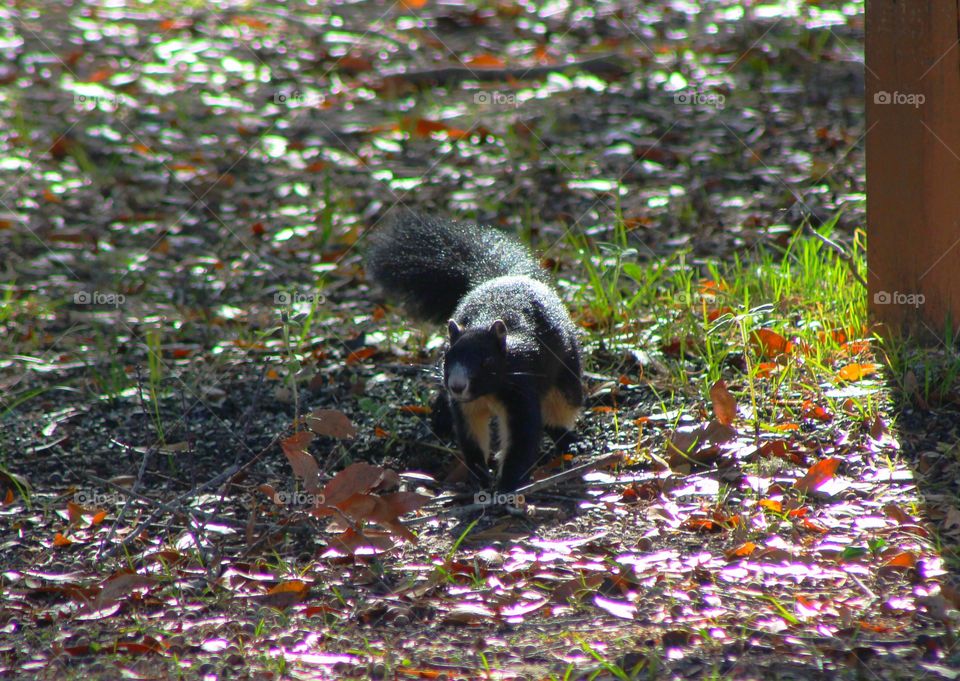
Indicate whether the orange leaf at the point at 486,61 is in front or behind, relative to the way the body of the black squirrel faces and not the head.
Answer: behind

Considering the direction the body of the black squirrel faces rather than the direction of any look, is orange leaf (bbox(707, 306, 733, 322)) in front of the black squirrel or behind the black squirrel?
behind

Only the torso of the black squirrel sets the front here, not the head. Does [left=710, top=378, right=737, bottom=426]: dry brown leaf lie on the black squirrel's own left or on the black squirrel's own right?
on the black squirrel's own left

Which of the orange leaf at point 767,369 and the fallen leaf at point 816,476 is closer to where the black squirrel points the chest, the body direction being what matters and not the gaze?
the fallen leaf

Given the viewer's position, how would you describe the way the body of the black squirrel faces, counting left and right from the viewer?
facing the viewer and to the left of the viewer

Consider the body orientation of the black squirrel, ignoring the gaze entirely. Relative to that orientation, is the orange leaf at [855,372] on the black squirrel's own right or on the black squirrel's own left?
on the black squirrel's own left

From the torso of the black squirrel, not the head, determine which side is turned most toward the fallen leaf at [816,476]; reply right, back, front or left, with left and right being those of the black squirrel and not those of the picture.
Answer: left

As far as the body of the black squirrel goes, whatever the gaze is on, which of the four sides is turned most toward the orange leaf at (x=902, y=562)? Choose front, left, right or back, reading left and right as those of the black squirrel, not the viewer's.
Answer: left

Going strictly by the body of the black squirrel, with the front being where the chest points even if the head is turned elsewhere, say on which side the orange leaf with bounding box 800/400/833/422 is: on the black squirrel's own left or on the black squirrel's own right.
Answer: on the black squirrel's own left

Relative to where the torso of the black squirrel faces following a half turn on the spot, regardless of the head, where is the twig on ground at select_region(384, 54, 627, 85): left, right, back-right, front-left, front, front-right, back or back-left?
front-left
